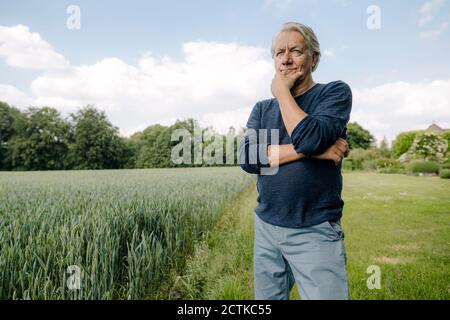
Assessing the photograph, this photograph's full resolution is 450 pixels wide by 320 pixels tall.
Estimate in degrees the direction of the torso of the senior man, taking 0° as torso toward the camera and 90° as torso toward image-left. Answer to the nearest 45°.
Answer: approximately 45°

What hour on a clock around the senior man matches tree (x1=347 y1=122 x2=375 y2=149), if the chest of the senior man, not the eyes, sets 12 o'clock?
The tree is roughly at 5 o'clock from the senior man.

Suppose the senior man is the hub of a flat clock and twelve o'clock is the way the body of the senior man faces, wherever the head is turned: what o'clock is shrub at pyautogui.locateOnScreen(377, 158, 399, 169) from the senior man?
The shrub is roughly at 5 o'clock from the senior man.

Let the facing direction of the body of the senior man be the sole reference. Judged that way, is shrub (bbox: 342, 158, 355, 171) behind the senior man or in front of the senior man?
behind

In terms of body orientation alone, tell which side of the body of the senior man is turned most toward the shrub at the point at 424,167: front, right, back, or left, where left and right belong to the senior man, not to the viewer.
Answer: back

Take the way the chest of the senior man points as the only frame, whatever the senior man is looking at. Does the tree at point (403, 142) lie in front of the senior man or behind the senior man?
behind

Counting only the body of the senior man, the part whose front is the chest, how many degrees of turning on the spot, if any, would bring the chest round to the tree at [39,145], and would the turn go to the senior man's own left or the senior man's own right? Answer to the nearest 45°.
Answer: approximately 90° to the senior man's own right

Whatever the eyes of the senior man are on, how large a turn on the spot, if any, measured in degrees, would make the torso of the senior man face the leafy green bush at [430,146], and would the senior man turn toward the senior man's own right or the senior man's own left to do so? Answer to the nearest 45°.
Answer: approximately 135° to the senior man's own right

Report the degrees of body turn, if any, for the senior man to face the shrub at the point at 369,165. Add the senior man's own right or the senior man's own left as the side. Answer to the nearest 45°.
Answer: approximately 135° to the senior man's own right

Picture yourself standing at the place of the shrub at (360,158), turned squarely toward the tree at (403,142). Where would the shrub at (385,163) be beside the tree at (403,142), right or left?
right
